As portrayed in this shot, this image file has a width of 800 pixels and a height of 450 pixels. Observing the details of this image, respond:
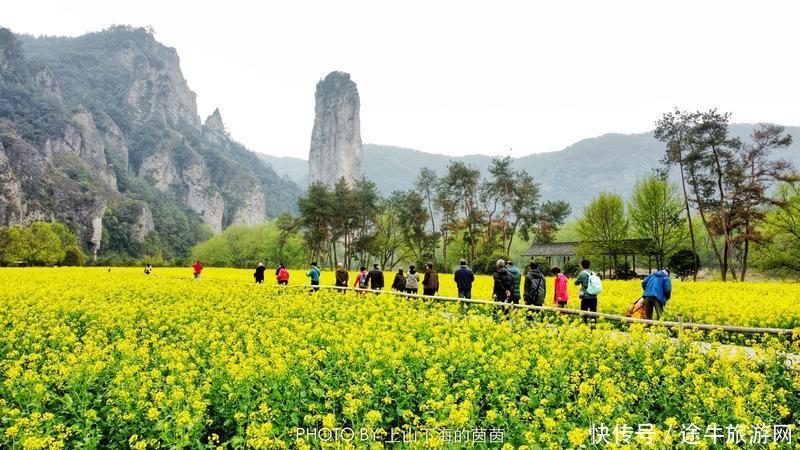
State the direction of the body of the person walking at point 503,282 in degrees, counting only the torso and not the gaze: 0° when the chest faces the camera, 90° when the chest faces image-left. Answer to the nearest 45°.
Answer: approximately 135°

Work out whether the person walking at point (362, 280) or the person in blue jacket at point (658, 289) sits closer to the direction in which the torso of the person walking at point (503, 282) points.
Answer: the person walking

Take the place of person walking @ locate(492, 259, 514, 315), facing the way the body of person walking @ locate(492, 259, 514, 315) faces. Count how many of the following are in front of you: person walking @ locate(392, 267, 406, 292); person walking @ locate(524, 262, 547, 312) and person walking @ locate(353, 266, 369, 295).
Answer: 2

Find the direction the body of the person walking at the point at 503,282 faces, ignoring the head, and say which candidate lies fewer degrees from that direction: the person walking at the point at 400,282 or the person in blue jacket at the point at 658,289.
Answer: the person walking

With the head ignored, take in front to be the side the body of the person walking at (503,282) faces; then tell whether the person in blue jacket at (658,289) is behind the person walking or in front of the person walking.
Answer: behind

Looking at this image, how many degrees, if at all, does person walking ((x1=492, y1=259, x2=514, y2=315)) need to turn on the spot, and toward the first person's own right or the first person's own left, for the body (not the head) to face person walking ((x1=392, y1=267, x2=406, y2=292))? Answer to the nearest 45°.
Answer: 0° — they already face them

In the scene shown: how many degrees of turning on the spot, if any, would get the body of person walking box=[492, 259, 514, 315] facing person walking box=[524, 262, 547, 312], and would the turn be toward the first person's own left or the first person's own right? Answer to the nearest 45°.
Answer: approximately 135° to the first person's own right
